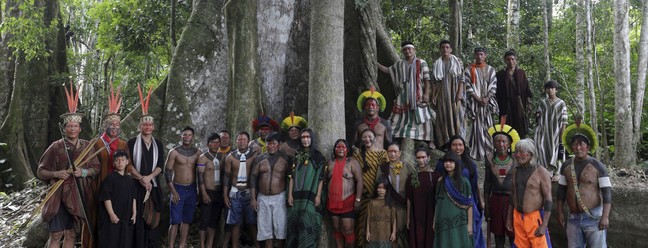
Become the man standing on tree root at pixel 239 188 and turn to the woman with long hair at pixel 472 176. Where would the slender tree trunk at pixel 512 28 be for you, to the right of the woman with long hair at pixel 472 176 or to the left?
left

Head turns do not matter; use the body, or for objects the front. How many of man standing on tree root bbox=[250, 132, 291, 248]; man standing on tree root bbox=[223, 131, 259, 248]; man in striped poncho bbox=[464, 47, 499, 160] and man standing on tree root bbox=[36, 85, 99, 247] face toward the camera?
4

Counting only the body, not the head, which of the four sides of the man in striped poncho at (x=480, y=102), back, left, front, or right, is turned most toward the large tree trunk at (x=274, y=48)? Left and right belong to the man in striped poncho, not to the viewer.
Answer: right

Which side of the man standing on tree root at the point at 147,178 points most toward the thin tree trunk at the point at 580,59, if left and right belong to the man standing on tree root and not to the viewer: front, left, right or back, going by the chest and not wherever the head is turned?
left

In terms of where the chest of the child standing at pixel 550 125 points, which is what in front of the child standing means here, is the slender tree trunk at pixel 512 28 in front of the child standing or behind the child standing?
behind

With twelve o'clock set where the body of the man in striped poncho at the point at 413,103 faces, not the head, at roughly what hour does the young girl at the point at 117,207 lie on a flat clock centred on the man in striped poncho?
The young girl is roughly at 2 o'clock from the man in striped poncho.

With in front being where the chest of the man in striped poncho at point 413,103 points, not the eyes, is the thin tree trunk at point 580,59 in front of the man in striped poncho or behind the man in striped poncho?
behind

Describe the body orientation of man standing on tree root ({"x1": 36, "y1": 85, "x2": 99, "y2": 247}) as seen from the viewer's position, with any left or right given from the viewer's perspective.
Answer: facing the viewer

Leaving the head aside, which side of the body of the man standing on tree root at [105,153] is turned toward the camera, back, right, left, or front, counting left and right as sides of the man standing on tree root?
front

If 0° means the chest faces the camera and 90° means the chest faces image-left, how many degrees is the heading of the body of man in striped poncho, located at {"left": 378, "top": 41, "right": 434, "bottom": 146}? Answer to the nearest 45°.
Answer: approximately 0°
